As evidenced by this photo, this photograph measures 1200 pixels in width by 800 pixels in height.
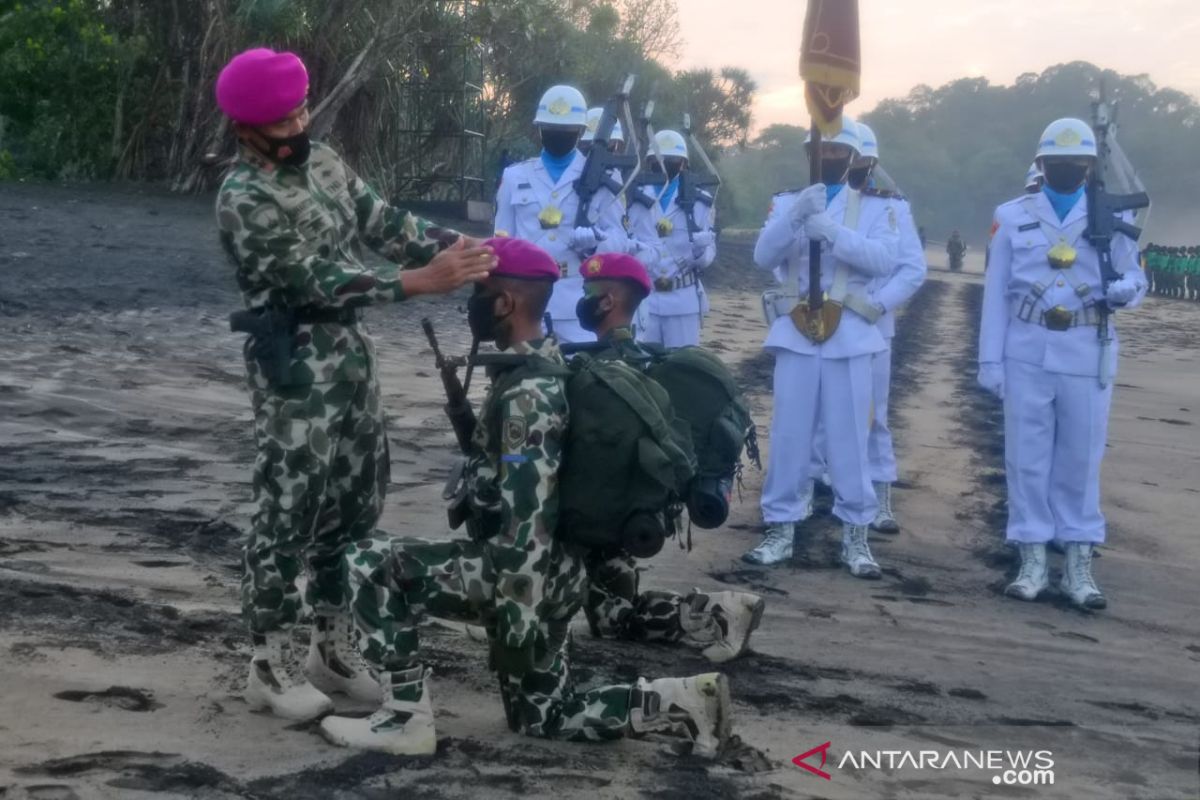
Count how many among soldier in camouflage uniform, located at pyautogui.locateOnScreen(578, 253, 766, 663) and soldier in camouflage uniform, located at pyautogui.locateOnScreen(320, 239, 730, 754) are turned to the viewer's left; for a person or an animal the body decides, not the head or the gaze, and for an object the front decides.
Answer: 2

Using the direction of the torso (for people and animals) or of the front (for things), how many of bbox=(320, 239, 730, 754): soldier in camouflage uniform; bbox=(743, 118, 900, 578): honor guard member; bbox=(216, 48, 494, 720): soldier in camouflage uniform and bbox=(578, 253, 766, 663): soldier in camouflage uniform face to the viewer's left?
2

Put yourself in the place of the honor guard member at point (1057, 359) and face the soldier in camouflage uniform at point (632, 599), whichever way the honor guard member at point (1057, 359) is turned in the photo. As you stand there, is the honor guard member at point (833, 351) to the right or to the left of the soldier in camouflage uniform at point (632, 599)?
right

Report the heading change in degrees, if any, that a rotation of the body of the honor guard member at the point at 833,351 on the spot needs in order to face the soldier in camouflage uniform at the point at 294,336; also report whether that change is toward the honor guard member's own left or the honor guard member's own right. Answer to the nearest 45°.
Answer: approximately 45° to the honor guard member's own right

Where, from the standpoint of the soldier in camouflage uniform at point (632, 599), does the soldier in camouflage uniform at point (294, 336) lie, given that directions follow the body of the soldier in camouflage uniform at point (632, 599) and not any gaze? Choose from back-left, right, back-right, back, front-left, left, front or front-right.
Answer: front-left

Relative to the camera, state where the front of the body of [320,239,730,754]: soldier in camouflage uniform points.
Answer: to the viewer's left

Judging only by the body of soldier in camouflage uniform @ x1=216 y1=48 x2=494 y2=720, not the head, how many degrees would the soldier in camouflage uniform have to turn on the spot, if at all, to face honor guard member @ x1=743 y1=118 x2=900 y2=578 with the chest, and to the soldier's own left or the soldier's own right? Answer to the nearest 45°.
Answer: approximately 90° to the soldier's own left

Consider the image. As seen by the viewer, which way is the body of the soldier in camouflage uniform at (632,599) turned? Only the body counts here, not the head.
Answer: to the viewer's left

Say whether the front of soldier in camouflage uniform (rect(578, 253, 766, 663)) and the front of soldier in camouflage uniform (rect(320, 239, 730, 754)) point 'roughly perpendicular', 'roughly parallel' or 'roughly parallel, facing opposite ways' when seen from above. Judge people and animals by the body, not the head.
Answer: roughly parallel

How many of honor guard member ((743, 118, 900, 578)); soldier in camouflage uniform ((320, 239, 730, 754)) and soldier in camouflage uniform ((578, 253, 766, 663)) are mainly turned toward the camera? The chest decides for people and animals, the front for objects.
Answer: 1

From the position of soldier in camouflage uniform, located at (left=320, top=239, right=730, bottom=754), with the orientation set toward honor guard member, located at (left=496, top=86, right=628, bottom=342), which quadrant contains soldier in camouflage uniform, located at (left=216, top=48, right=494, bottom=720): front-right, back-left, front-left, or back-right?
front-left

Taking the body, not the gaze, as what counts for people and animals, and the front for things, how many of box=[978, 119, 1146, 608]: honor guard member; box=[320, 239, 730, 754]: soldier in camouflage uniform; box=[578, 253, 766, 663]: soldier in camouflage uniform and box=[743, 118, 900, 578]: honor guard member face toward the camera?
2

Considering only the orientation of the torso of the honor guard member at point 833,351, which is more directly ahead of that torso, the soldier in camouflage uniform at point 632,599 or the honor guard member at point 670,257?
the soldier in camouflage uniform

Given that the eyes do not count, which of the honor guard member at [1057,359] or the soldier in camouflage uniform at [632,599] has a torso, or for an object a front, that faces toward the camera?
the honor guard member

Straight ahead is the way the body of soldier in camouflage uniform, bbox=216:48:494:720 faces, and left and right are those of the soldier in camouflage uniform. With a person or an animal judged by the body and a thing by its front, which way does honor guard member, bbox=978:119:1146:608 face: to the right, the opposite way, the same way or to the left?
to the right

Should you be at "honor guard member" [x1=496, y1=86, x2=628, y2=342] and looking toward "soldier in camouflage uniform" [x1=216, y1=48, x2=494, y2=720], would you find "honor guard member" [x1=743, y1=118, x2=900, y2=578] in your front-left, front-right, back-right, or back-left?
front-left

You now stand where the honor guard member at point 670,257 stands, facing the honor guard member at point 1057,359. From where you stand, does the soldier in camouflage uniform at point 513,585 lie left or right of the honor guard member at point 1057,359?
right

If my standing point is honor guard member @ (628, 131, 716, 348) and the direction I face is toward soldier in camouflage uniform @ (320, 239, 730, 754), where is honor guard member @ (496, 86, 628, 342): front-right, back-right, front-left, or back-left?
front-right

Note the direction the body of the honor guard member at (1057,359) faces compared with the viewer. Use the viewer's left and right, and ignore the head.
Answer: facing the viewer

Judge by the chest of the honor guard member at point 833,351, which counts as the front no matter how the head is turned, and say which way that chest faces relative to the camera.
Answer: toward the camera

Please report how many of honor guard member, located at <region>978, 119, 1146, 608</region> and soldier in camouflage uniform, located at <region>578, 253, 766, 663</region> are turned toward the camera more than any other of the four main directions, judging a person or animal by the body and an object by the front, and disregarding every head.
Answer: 1
